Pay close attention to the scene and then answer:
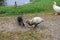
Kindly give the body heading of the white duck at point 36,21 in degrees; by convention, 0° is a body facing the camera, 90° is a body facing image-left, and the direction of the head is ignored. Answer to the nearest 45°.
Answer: approximately 90°
